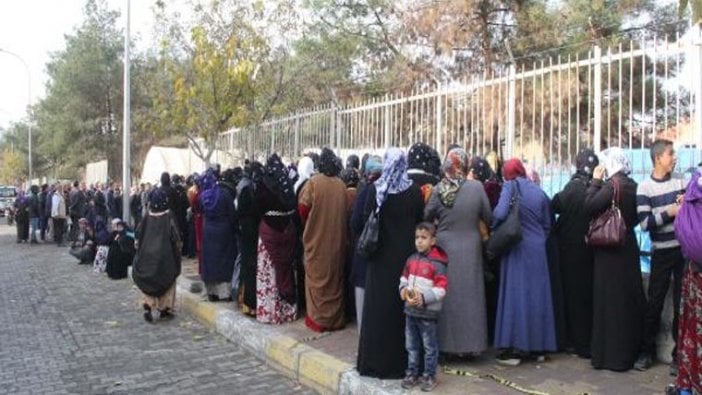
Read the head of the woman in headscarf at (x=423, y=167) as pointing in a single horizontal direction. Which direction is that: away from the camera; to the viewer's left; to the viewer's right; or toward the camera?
away from the camera

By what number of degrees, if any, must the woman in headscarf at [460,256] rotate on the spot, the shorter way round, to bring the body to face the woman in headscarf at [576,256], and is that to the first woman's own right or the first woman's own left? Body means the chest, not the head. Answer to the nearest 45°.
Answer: approximately 90° to the first woman's own right

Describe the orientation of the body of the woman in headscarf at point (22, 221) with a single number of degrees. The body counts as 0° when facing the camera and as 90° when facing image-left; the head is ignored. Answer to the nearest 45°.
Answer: approximately 180°

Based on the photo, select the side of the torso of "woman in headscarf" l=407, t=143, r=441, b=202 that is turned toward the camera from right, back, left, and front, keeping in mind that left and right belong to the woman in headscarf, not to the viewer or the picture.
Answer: back

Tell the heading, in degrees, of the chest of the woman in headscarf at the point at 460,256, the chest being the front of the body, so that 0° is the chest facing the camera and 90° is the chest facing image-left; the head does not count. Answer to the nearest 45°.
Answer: approximately 180°

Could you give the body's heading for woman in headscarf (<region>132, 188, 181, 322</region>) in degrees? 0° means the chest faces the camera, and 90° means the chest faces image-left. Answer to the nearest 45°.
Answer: approximately 180°

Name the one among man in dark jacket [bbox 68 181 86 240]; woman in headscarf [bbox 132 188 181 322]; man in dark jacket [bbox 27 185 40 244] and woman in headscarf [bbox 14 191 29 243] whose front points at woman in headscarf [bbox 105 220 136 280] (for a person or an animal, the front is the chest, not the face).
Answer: woman in headscarf [bbox 132 188 181 322]

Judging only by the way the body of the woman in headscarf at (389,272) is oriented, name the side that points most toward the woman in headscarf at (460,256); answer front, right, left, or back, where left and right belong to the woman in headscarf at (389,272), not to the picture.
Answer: right
